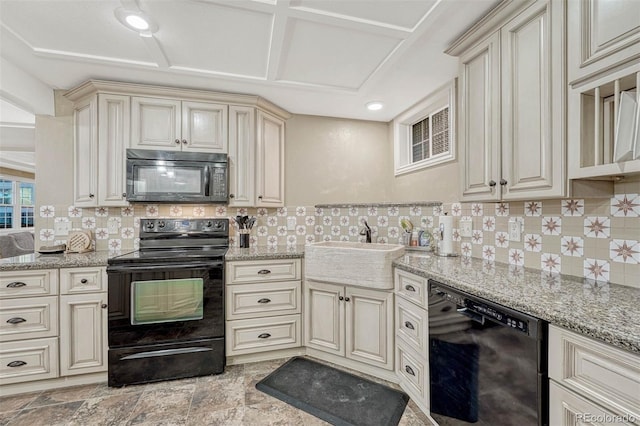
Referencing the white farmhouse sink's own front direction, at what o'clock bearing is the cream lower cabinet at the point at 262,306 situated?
The cream lower cabinet is roughly at 2 o'clock from the white farmhouse sink.

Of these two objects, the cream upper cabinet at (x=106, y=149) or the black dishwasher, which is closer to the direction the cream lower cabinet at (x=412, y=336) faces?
the cream upper cabinet

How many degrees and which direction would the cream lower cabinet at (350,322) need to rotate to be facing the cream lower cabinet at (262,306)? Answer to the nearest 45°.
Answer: approximately 45° to its right

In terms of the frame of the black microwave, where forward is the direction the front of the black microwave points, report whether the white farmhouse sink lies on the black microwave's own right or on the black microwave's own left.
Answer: on the black microwave's own left

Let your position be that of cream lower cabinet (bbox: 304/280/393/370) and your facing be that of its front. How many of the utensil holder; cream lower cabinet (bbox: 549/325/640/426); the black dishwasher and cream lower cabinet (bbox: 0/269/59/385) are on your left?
2

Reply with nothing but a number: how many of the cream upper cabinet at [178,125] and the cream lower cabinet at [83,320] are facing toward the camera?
2

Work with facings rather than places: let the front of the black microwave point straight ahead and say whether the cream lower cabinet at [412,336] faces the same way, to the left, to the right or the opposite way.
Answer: to the right

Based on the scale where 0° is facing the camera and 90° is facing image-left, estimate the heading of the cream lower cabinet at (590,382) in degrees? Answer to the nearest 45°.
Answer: approximately 45°

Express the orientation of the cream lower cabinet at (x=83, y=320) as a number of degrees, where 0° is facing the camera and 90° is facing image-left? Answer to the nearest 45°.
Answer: approximately 0°

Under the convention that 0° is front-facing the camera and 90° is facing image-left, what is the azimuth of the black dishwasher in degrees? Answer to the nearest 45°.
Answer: approximately 45°
